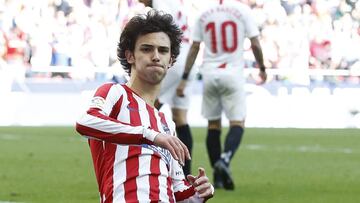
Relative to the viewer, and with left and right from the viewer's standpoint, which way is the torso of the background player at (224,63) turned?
facing away from the viewer

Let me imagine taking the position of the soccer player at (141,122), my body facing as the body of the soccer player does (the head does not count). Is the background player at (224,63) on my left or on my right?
on my left

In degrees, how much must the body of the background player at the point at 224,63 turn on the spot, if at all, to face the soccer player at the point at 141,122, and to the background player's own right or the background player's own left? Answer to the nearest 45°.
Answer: approximately 180°

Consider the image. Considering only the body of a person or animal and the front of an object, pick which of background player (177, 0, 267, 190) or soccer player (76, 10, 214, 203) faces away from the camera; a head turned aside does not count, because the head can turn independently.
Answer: the background player

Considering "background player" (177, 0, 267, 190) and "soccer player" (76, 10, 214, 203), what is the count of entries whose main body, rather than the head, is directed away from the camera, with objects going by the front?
1

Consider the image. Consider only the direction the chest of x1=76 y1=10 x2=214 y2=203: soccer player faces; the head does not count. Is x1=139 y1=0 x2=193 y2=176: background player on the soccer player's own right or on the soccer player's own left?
on the soccer player's own left
